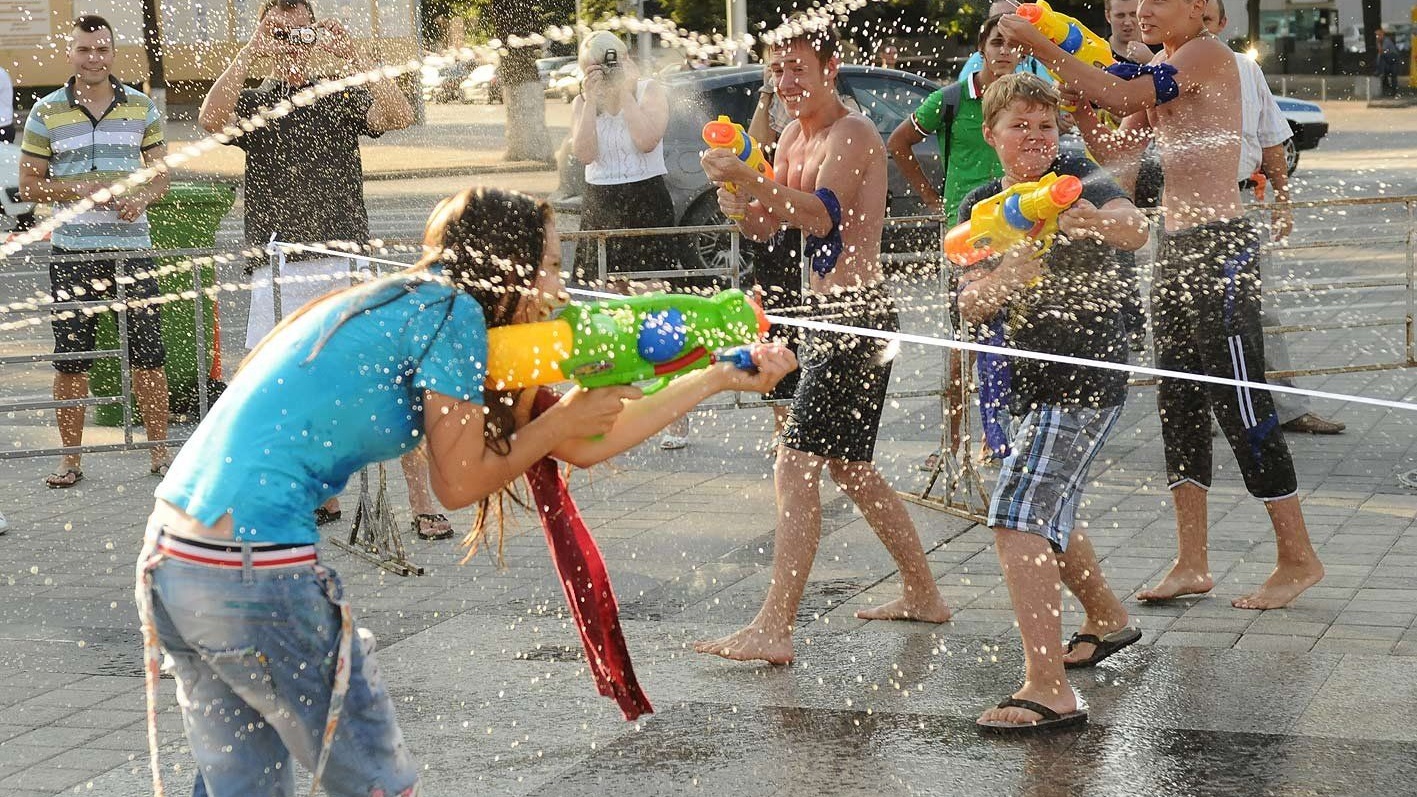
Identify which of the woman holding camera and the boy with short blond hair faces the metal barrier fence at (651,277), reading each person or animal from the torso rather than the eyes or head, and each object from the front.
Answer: the woman holding camera

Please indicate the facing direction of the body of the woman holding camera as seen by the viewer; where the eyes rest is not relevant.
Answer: toward the camera

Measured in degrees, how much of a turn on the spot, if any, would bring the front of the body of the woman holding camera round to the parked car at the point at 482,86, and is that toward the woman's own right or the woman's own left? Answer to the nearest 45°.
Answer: approximately 180°

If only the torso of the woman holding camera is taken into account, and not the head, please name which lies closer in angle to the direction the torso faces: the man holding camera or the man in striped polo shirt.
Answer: the man holding camera

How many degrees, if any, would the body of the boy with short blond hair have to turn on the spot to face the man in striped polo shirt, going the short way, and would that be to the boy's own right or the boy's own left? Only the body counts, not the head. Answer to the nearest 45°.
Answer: approximately 90° to the boy's own right

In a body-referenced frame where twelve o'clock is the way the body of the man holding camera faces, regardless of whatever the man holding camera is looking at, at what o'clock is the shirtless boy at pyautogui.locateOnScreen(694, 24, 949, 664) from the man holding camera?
The shirtless boy is roughly at 11 o'clock from the man holding camera.

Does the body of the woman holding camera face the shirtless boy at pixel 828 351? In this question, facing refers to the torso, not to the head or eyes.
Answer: yes

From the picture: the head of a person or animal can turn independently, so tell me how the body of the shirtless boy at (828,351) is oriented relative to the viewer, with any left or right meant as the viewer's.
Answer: facing the viewer and to the left of the viewer

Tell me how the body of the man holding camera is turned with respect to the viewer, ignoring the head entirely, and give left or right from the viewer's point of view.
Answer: facing the viewer

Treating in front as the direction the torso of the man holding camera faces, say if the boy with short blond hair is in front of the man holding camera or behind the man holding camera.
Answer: in front

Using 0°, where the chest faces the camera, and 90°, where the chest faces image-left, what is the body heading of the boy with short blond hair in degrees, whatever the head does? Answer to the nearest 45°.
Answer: approximately 45°

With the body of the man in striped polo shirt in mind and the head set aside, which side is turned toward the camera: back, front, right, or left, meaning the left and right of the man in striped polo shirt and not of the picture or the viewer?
front

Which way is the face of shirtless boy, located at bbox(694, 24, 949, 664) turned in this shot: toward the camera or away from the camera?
toward the camera

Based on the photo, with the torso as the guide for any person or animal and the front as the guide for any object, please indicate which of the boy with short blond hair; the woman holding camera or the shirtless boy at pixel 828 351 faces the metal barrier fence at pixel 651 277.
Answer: the woman holding camera

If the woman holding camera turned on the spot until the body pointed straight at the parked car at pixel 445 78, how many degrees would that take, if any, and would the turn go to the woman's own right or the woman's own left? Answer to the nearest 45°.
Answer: approximately 180°

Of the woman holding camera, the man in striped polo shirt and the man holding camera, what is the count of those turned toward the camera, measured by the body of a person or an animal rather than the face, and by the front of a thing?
3
